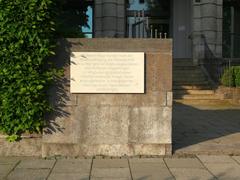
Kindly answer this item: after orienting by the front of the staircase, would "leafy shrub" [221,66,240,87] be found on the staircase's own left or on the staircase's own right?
on the staircase's own left

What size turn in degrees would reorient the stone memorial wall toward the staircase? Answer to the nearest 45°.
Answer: approximately 180°

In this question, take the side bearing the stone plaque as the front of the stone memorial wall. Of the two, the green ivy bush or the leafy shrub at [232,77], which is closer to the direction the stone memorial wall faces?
the green ivy bush

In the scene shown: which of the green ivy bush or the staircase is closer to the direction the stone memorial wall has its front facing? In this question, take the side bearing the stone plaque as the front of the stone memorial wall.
the green ivy bush

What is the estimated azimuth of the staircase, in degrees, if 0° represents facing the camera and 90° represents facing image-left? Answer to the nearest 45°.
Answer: approximately 0°

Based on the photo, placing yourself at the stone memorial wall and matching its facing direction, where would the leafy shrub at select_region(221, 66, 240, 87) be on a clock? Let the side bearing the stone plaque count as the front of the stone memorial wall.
The leafy shrub is roughly at 7 o'clock from the stone memorial wall.

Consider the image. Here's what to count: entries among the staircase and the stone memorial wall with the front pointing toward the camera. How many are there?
2

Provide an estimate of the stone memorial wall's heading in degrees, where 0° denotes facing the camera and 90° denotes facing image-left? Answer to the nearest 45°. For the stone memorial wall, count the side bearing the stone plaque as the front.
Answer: approximately 0°
